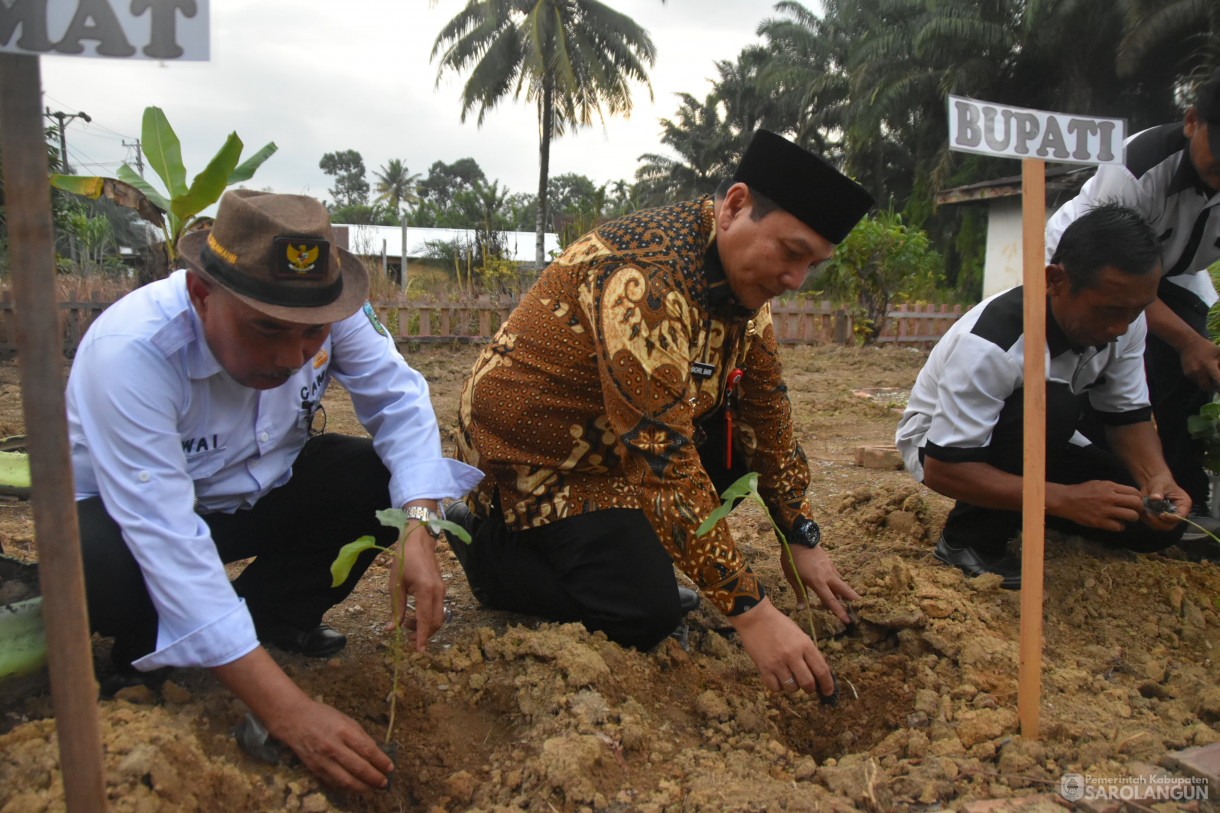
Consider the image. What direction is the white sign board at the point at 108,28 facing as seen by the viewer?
toward the camera

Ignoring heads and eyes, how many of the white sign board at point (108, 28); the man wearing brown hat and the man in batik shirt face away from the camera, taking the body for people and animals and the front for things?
0

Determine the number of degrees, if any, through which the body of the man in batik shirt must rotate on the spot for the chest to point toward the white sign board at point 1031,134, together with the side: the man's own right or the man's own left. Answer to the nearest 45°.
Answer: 0° — they already face it

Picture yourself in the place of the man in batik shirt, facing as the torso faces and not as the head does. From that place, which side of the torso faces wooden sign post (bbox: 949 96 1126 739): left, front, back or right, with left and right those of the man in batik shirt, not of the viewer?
front

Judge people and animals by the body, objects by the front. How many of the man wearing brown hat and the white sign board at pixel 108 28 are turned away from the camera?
0

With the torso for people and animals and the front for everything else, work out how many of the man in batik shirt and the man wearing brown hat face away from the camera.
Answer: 0

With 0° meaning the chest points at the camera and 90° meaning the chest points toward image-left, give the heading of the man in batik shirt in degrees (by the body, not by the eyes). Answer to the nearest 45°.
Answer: approximately 315°
